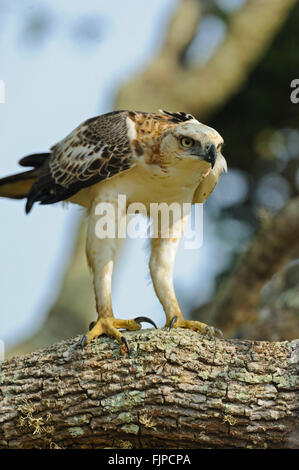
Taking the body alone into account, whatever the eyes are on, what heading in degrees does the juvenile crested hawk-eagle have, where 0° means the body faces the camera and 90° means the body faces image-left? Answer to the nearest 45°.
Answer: approximately 315°
